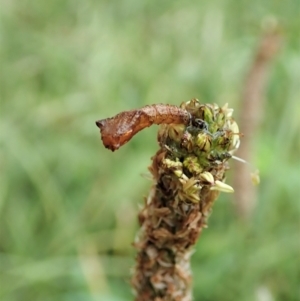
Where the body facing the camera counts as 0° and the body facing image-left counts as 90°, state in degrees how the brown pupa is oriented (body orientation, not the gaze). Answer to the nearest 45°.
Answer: approximately 90°
